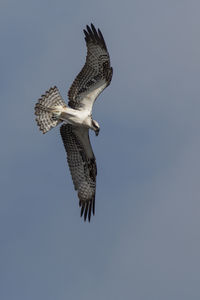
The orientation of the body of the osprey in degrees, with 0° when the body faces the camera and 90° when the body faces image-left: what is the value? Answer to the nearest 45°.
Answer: approximately 270°
